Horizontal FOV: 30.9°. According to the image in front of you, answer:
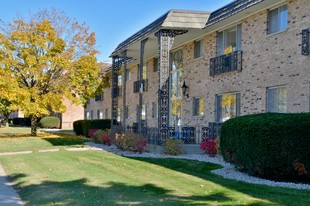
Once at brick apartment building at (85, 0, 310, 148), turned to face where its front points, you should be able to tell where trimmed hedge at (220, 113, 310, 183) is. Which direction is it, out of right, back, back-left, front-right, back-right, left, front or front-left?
front-left

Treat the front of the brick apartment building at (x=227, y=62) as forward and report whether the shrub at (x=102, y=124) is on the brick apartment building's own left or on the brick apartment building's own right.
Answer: on the brick apartment building's own right

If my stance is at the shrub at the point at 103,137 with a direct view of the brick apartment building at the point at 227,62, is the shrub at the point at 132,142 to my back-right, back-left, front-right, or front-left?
front-right

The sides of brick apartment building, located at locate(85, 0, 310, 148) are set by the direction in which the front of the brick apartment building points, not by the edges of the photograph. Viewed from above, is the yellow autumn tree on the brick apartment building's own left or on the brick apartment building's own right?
on the brick apartment building's own right

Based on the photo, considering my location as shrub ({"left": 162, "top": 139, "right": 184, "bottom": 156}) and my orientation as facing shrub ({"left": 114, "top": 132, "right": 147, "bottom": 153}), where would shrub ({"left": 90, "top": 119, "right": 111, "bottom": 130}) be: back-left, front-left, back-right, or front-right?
front-right

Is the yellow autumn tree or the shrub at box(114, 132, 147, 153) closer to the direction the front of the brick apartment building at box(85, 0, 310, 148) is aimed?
the shrub

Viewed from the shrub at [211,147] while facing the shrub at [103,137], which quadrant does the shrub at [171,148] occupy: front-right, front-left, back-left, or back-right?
front-left

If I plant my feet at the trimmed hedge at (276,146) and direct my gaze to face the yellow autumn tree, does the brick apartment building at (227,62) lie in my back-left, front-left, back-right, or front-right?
front-right

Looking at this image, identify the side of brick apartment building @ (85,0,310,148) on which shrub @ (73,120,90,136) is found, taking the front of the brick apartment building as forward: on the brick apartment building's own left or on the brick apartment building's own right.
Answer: on the brick apartment building's own right

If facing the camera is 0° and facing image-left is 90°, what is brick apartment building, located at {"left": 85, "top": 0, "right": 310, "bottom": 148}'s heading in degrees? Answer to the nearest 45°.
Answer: approximately 45°

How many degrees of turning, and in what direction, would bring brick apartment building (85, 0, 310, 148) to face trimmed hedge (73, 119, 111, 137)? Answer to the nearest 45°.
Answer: approximately 90° to its right
